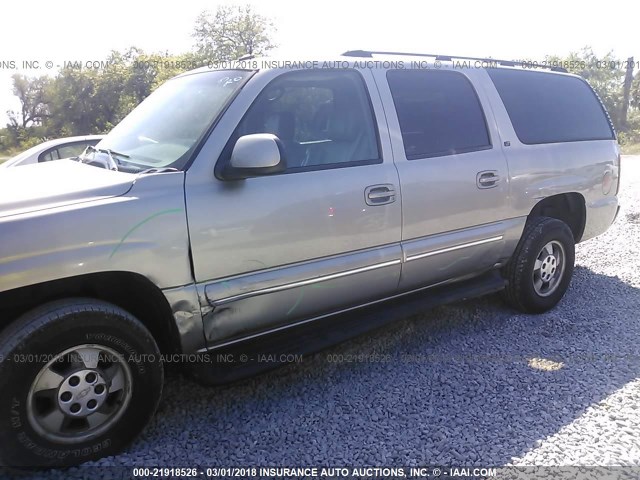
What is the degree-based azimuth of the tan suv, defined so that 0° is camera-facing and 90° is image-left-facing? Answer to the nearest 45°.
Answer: approximately 45°

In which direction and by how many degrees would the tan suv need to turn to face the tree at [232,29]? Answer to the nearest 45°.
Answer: approximately 135° to its right

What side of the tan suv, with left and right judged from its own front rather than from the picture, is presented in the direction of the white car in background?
right

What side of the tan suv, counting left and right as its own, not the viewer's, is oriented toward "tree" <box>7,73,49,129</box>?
right
